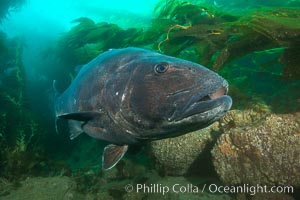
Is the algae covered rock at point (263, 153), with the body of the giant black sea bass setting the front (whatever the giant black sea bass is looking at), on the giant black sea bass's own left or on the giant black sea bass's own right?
on the giant black sea bass's own left

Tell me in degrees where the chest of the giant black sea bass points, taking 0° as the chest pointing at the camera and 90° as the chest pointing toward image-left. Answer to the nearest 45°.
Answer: approximately 315°

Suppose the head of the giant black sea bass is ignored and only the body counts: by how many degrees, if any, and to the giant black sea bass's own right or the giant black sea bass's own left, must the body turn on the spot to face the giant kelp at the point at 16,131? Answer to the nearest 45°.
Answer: approximately 180°

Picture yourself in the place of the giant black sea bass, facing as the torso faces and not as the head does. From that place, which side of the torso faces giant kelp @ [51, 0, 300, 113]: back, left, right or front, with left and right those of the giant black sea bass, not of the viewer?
left
